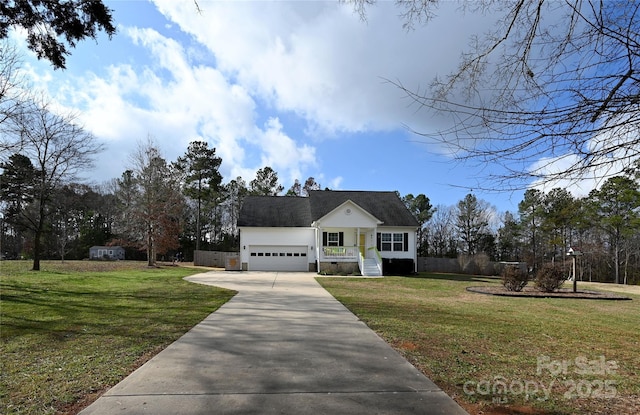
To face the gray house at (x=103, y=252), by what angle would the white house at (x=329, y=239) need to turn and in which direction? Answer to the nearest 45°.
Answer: approximately 135° to its right

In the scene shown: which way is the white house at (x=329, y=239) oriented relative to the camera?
toward the camera

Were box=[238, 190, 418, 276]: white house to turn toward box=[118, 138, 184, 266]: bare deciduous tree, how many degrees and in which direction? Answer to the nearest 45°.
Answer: approximately 90° to its right

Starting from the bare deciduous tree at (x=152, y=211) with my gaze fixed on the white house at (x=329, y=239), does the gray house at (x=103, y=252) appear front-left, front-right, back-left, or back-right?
back-left

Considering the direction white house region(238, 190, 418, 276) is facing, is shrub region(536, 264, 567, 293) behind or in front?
in front

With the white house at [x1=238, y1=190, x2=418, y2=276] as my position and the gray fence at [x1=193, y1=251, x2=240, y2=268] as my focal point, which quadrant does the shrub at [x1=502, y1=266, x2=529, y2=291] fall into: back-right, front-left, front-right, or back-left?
back-left

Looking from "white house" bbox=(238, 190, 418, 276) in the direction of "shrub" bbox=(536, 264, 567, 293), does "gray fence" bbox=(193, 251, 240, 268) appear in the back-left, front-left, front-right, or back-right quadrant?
back-right

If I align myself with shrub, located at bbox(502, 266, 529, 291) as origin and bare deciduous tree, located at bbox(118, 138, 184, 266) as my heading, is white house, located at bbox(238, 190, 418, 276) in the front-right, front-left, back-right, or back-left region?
front-right

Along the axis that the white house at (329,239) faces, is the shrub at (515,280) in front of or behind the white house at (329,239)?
in front

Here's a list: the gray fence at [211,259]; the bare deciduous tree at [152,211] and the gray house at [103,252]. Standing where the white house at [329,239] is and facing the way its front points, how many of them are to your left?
0

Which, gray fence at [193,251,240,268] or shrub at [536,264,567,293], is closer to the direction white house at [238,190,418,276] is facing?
the shrub
